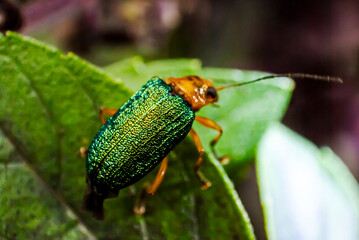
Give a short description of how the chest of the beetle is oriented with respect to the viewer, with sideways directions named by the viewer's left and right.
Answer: facing away from the viewer and to the right of the viewer
